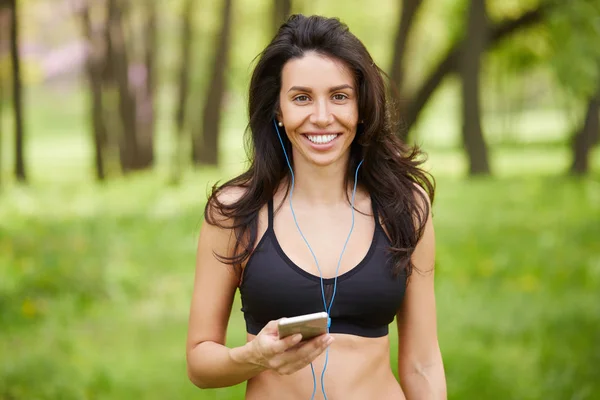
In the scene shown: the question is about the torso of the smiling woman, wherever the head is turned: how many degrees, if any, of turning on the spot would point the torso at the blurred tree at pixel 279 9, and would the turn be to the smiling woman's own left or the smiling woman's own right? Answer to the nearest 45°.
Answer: approximately 180°

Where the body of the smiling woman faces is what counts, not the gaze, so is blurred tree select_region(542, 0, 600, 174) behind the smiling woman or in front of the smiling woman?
behind

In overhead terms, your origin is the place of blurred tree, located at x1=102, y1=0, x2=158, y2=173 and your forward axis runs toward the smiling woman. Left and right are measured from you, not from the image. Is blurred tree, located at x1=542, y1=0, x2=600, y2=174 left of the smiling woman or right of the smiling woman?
left

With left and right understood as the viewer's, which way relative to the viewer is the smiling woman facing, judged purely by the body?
facing the viewer

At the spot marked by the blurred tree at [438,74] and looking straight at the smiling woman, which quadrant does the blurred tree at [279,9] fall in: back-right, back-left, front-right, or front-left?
front-right

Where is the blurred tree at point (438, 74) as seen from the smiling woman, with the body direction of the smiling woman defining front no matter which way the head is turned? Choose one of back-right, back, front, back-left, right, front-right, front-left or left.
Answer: back

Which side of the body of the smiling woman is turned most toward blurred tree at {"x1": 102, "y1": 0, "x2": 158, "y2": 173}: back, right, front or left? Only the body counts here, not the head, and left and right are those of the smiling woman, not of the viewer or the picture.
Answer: back
